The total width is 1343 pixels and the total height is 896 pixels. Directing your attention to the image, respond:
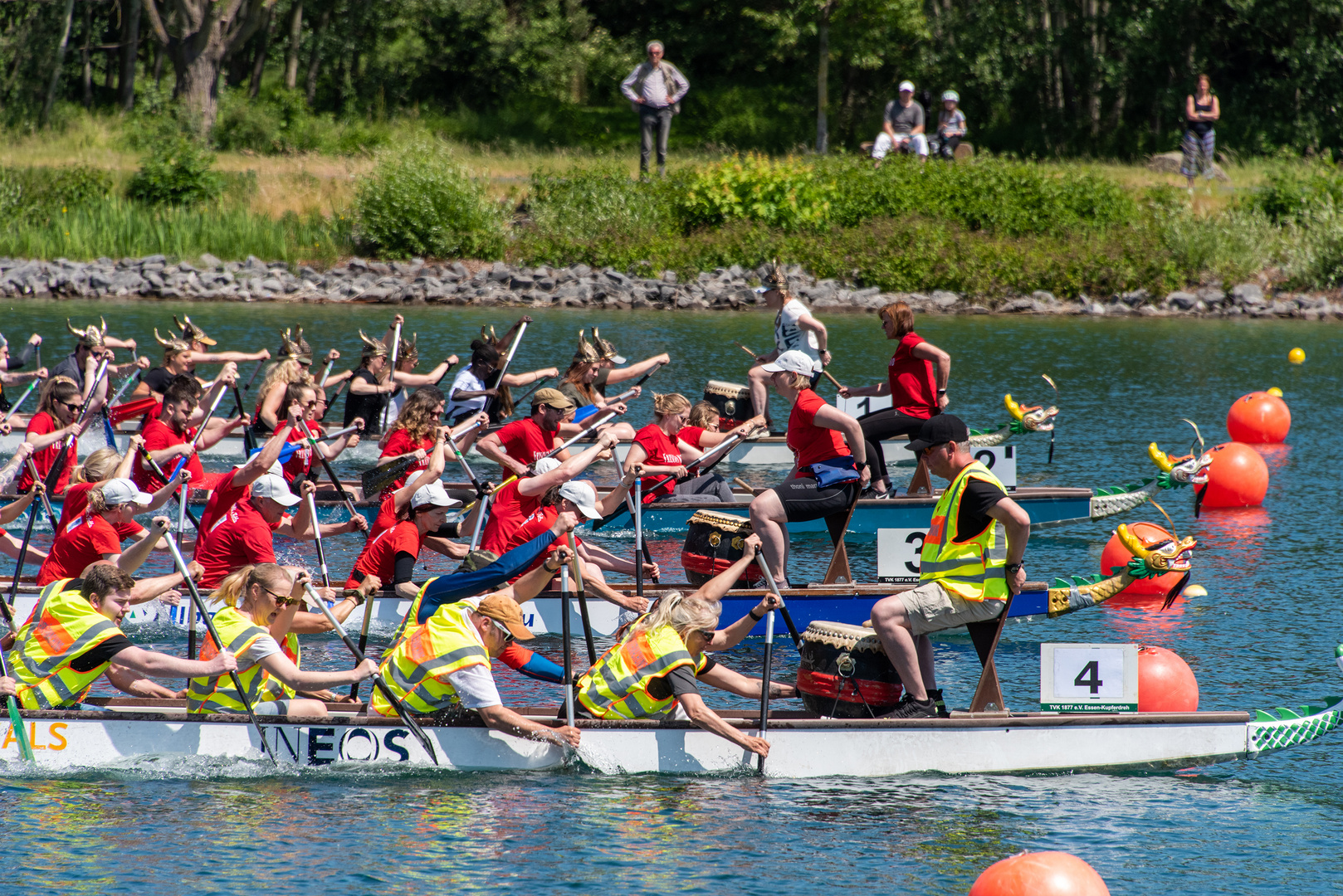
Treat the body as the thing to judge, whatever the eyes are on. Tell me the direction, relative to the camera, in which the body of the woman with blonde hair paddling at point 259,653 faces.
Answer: to the viewer's right

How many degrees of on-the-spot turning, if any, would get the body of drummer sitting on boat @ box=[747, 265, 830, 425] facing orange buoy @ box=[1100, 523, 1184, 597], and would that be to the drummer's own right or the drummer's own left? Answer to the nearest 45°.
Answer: approximately 135° to the drummer's own left

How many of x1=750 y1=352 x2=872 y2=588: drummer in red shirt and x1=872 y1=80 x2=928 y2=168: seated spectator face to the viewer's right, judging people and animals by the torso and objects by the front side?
0

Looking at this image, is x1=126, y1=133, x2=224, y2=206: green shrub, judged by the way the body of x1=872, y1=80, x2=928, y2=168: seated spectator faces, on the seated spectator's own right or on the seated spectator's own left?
on the seated spectator's own right

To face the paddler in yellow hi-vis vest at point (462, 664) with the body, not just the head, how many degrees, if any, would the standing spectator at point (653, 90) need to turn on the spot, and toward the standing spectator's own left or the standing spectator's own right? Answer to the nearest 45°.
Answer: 0° — they already face them

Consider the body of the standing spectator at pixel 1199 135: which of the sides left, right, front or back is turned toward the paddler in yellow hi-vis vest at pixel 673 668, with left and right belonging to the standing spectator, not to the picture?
front

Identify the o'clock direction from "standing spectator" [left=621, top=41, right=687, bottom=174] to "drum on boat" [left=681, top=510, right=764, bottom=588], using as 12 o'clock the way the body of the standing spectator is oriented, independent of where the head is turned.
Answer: The drum on boat is roughly at 12 o'clock from the standing spectator.

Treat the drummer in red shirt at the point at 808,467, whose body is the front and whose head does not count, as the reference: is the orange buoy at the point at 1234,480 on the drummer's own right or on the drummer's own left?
on the drummer's own right

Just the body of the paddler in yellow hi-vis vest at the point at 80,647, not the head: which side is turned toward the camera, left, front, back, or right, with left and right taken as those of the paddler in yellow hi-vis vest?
right

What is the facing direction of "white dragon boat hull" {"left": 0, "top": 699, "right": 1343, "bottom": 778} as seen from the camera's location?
facing to the right of the viewer

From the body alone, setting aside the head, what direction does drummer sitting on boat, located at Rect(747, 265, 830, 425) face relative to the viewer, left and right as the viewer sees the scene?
facing to the left of the viewer
